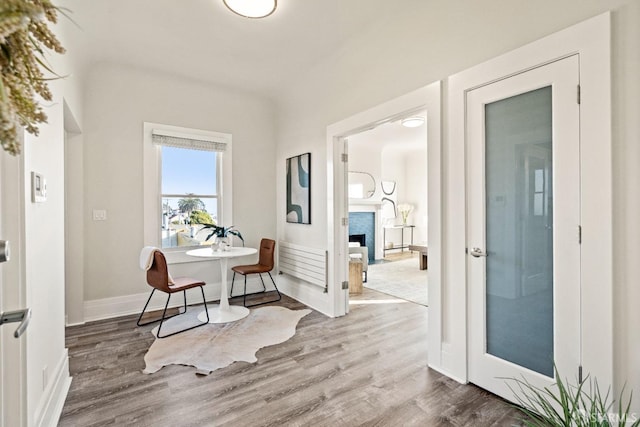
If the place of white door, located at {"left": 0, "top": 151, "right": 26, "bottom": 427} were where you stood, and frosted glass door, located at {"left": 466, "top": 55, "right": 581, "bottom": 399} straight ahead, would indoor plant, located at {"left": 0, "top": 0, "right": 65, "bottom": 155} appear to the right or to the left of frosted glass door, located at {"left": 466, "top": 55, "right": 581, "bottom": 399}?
right

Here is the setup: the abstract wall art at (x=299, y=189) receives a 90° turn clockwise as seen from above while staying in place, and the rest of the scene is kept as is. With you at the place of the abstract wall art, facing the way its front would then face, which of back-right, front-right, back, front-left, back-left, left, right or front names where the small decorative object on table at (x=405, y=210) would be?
right

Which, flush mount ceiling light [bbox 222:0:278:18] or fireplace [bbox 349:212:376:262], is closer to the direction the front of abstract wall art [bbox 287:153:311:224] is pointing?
the flush mount ceiling light

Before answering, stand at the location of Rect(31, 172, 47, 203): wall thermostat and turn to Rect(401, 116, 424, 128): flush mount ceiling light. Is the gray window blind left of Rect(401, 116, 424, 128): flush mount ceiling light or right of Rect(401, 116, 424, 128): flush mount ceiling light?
left

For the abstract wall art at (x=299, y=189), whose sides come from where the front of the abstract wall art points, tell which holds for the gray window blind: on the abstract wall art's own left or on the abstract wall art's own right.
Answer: on the abstract wall art's own right

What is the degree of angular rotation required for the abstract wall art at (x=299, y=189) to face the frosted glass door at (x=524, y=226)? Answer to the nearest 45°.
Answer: approximately 90° to its left

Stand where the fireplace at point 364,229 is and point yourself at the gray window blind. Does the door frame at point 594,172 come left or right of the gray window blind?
left

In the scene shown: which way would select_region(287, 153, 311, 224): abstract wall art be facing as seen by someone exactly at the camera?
facing the viewer and to the left of the viewer

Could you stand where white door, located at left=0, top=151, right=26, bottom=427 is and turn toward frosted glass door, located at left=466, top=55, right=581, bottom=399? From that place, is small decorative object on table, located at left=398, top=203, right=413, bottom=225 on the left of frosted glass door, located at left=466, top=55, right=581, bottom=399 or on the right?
left

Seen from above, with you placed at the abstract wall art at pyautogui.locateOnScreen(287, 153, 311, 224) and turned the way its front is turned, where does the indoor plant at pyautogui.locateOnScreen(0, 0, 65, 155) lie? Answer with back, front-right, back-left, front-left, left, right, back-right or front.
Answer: front-left

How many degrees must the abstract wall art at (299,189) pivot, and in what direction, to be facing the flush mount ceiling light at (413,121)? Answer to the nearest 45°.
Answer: approximately 180°
